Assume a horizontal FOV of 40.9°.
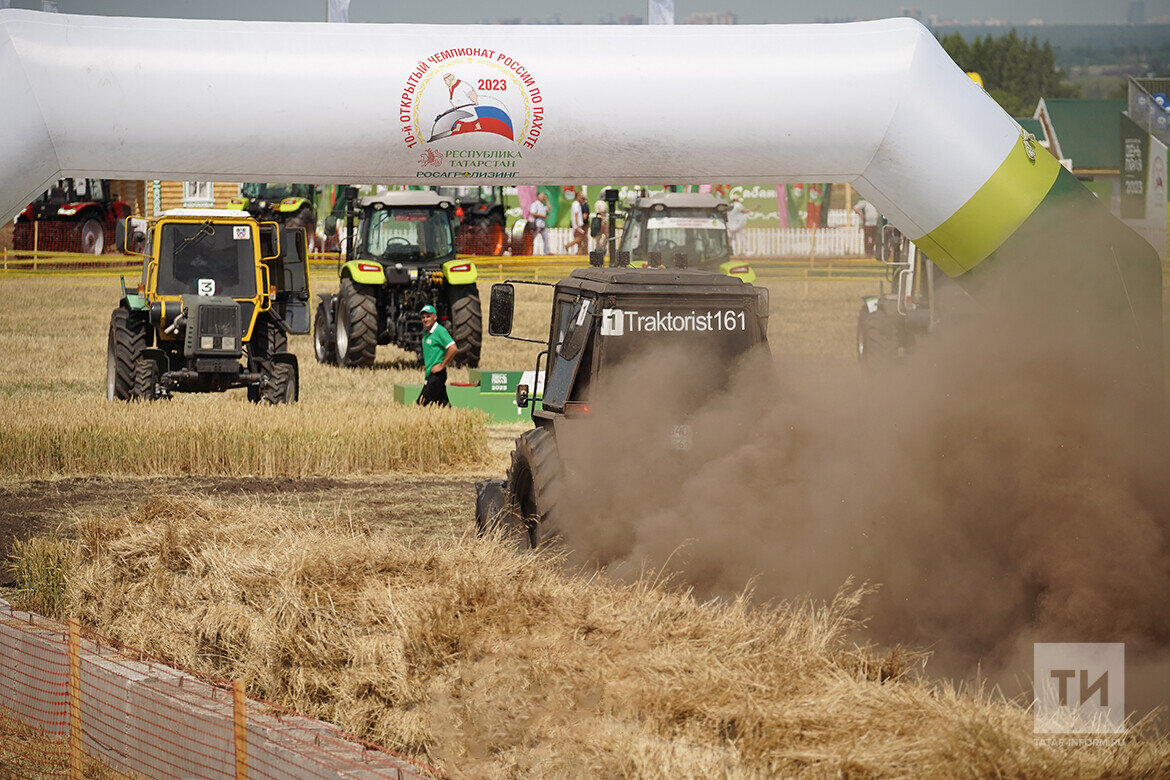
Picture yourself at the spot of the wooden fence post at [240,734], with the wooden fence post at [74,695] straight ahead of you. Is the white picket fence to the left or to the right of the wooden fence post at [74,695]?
right

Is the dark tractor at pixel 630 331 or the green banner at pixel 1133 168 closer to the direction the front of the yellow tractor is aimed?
the dark tractor

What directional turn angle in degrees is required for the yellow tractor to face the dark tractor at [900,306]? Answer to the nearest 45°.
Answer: approximately 90° to its left

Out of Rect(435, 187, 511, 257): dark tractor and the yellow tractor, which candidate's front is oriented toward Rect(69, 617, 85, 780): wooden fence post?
the yellow tractor

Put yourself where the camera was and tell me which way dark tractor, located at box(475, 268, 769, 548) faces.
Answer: facing away from the viewer and to the left of the viewer
